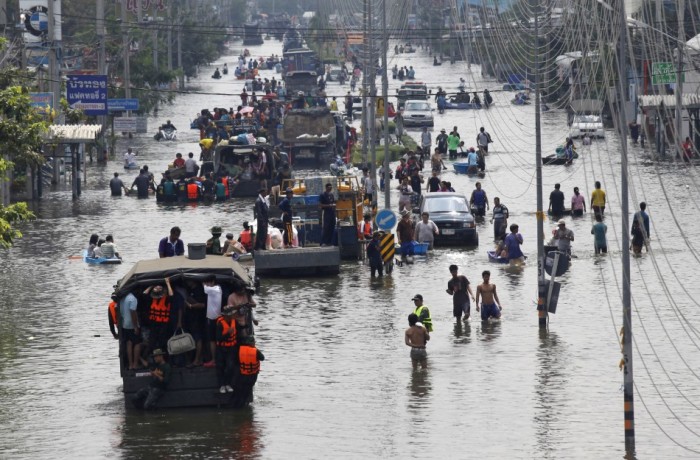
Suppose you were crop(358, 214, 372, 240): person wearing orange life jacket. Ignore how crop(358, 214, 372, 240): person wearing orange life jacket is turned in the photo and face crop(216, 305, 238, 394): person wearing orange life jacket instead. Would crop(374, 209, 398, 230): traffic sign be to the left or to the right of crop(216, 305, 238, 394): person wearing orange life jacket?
left

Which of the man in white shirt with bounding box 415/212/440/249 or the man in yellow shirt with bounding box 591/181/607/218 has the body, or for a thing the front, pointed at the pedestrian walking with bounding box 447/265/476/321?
the man in white shirt

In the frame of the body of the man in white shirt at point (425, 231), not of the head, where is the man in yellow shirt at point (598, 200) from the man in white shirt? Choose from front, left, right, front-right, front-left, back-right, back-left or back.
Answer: back-left
